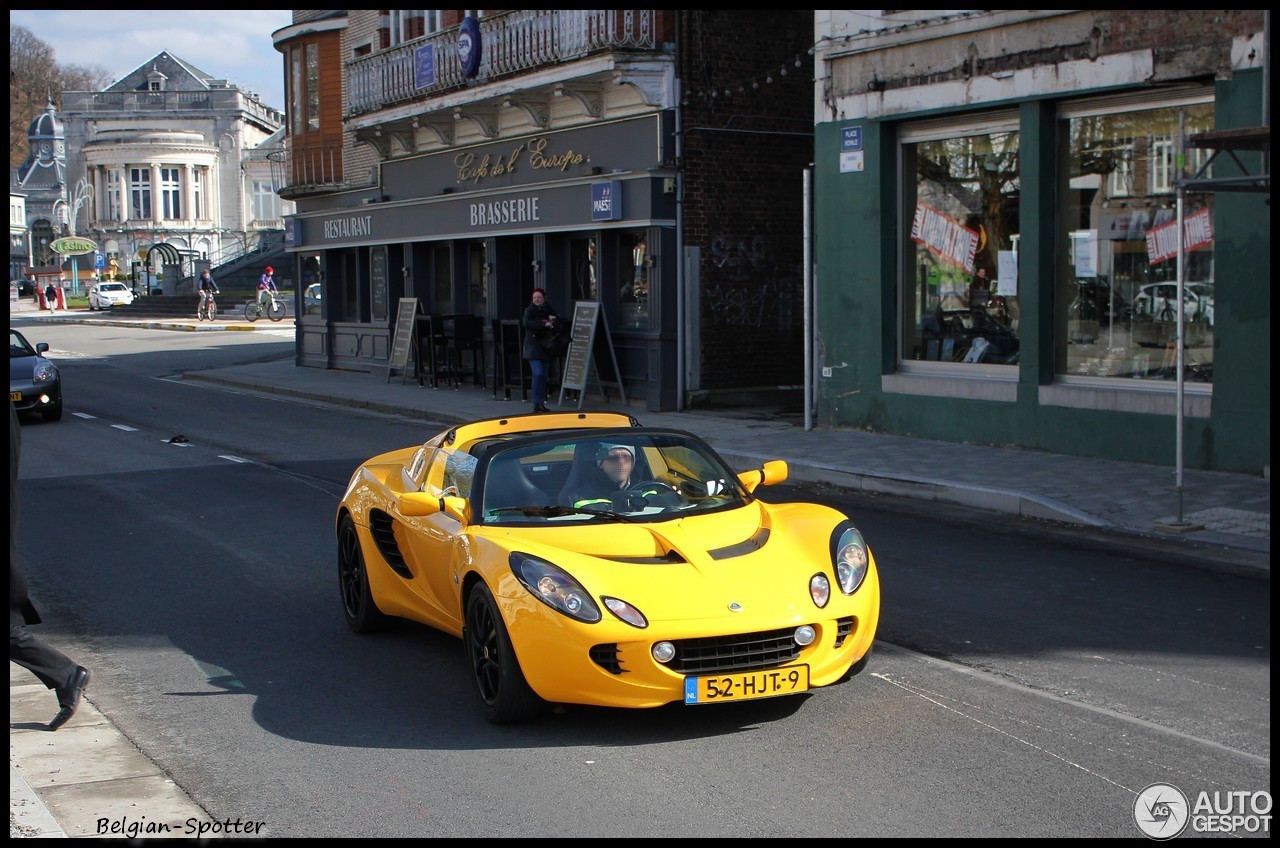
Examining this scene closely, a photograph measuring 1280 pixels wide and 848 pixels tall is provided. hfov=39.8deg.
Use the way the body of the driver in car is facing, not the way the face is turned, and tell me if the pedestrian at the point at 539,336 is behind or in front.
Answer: behind

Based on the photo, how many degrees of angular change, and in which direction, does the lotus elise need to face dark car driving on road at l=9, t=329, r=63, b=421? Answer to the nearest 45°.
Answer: approximately 180°

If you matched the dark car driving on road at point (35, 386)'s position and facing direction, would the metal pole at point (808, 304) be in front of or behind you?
in front

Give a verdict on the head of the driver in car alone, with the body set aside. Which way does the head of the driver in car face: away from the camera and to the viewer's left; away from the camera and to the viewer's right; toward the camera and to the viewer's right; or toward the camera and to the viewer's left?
toward the camera and to the viewer's right

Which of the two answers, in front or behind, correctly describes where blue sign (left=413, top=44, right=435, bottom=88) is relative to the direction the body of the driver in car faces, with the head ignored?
behind

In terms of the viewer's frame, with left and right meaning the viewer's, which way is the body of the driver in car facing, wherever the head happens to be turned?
facing the viewer and to the right of the viewer

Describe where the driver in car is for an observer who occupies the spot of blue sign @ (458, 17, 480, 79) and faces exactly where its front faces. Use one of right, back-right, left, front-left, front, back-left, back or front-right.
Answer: front-left

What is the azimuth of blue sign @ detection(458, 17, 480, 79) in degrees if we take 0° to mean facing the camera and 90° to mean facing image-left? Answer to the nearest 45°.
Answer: approximately 45°
